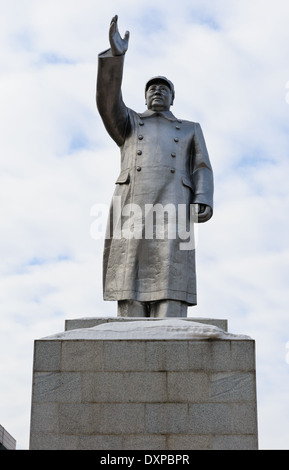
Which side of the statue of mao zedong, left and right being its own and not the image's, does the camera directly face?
front
